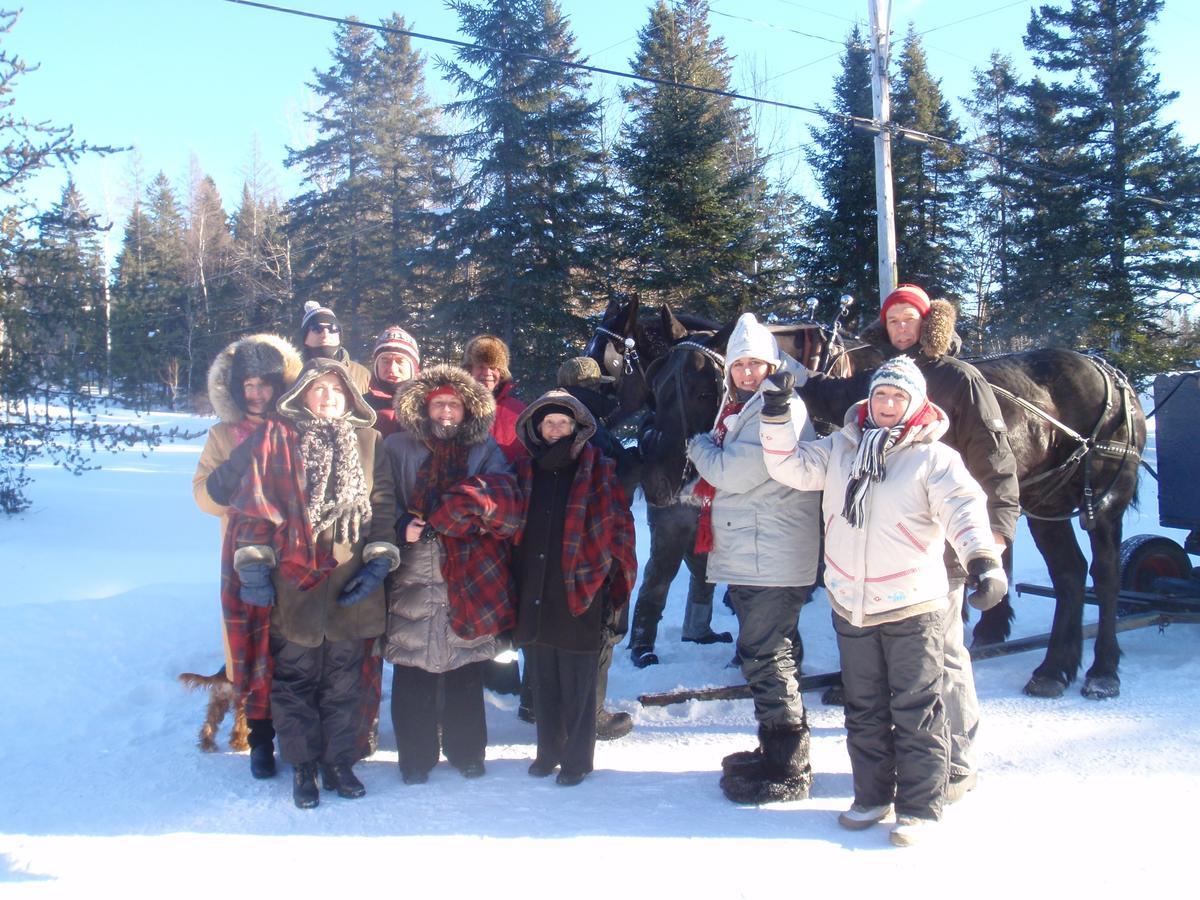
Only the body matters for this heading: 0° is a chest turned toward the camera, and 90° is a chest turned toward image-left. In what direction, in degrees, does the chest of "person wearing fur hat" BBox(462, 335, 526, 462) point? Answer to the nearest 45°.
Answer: approximately 0°

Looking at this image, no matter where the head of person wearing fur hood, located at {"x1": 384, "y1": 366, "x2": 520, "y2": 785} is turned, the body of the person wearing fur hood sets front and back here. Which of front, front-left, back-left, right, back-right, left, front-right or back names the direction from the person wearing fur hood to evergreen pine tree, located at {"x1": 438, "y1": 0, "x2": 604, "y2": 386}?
back

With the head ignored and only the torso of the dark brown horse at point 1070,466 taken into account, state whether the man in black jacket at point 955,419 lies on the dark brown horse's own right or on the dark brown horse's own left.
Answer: on the dark brown horse's own left

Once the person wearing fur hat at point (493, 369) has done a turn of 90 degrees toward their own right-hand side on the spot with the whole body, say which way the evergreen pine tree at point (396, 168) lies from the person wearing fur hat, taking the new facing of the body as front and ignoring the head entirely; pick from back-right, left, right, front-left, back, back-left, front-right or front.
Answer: right

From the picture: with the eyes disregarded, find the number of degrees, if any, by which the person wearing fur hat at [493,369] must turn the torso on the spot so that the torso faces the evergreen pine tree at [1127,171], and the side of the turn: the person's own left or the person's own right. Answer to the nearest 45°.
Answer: approximately 135° to the person's own left

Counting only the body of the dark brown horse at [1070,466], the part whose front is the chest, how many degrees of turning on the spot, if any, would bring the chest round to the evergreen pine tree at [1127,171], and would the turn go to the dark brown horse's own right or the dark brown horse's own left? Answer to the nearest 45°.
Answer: approximately 90° to the dark brown horse's own right
